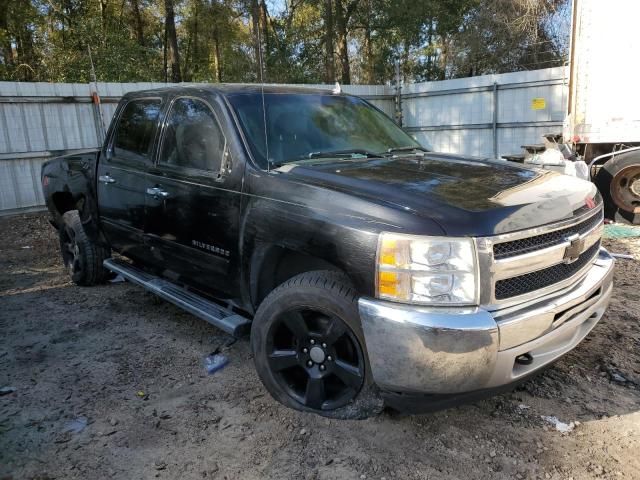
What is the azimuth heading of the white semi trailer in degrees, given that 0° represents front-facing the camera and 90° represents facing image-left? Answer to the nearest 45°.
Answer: approximately 270°

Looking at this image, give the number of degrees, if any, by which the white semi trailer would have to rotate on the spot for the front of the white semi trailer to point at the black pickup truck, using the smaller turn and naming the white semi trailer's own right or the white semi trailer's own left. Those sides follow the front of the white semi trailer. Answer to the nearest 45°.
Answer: approximately 90° to the white semi trailer's own right

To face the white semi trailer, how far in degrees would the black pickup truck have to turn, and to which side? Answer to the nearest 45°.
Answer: approximately 90° to its left

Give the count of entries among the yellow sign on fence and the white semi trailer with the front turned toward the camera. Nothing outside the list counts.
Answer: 1

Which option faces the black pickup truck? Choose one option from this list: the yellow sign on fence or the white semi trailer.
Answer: the yellow sign on fence

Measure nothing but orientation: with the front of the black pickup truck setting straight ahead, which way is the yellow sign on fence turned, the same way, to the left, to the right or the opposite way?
to the right

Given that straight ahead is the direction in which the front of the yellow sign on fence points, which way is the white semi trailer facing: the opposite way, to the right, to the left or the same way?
to the left

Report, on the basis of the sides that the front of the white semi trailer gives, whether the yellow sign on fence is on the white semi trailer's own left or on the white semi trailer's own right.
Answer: on the white semi trailer's own left

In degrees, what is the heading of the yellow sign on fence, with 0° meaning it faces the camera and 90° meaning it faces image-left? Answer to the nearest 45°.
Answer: approximately 0°
